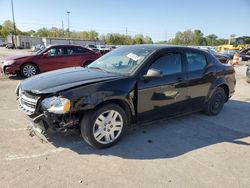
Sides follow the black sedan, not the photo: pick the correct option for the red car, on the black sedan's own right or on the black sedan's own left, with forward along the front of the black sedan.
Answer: on the black sedan's own right

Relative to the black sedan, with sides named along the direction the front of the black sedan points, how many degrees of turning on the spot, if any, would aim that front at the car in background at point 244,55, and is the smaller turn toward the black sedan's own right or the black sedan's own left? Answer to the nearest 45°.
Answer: approximately 180°

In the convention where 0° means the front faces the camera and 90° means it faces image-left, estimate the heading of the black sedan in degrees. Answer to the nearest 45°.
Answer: approximately 45°

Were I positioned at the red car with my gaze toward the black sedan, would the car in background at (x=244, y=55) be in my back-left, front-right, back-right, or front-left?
back-left
